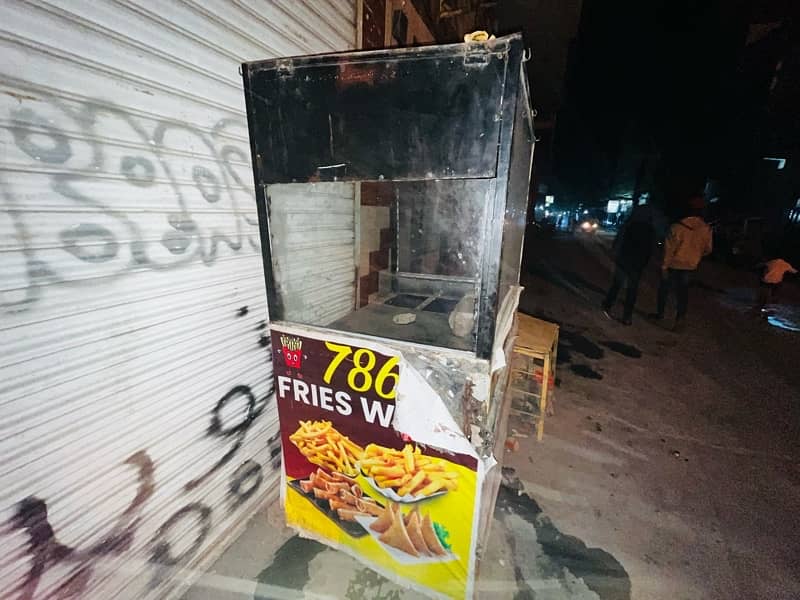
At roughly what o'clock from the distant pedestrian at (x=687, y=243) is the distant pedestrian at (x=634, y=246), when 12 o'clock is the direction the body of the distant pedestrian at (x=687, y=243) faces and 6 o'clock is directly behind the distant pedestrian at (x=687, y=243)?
the distant pedestrian at (x=634, y=246) is roughly at 9 o'clock from the distant pedestrian at (x=687, y=243).

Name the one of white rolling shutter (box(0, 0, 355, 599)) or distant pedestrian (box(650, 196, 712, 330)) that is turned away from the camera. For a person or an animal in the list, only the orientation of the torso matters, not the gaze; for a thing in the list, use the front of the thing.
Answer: the distant pedestrian

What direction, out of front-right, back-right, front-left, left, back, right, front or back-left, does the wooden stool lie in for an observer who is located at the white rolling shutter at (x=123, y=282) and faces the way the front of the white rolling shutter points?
front-left

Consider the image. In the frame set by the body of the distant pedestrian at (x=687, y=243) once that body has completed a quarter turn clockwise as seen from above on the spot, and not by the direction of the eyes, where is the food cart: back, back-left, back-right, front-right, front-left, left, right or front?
right

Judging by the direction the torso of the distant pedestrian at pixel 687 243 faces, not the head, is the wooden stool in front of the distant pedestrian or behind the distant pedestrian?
behind

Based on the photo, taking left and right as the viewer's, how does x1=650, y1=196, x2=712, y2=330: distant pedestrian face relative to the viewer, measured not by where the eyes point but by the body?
facing away from the viewer

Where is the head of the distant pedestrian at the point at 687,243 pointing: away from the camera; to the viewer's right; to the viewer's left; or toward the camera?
away from the camera

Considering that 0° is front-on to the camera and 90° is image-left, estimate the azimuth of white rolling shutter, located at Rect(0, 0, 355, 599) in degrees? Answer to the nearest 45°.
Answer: approximately 315°

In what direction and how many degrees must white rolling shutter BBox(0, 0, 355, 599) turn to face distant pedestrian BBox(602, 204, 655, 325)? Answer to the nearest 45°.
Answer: approximately 45° to its left

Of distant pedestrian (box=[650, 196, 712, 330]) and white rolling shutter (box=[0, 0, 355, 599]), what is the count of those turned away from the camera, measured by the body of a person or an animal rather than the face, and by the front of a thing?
1
